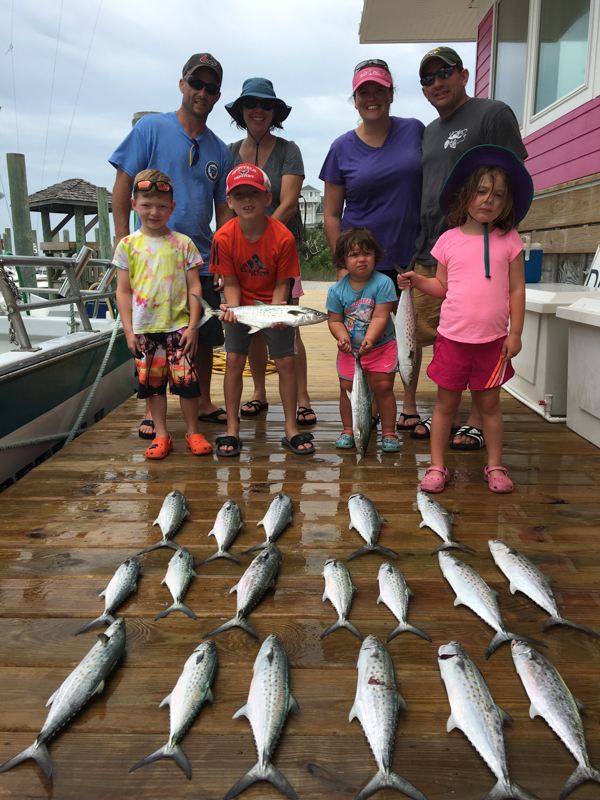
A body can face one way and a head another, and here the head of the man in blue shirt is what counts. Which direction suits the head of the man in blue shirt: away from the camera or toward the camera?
toward the camera

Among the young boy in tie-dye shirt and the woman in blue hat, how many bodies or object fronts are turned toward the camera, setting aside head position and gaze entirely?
2

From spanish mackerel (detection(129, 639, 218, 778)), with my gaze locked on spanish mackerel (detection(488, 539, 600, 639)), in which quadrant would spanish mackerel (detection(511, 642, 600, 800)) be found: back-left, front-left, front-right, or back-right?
front-right

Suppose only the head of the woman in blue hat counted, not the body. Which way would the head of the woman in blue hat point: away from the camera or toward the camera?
toward the camera

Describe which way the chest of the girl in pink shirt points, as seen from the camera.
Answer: toward the camera

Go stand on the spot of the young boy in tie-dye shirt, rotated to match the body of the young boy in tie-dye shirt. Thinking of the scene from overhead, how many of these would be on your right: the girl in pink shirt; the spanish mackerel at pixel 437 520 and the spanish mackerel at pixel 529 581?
0

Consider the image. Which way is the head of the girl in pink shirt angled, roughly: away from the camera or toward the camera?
toward the camera

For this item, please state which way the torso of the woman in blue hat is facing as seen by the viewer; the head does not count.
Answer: toward the camera

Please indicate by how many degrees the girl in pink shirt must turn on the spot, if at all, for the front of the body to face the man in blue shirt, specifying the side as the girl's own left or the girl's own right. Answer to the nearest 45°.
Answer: approximately 90° to the girl's own right

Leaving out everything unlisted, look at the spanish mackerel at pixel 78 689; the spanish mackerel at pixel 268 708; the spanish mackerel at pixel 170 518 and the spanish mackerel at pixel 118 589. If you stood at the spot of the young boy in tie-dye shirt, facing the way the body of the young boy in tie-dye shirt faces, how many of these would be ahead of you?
4

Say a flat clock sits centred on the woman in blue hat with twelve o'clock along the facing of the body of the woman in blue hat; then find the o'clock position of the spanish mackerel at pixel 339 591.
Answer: The spanish mackerel is roughly at 12 o'clock from the woman in blue hat.

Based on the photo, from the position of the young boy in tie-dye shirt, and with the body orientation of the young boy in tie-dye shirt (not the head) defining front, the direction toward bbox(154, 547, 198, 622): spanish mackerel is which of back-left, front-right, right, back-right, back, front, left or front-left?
front

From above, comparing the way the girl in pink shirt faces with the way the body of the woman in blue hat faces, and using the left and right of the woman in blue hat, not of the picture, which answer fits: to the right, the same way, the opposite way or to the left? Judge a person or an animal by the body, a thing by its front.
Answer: the same way

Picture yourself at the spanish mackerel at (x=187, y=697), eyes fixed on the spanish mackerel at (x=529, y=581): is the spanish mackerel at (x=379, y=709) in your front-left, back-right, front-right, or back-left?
front-right

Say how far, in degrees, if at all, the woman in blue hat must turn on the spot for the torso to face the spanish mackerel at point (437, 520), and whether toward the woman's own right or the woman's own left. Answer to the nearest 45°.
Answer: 0° — they already face it

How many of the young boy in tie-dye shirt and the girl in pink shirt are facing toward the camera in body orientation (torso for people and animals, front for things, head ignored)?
2
